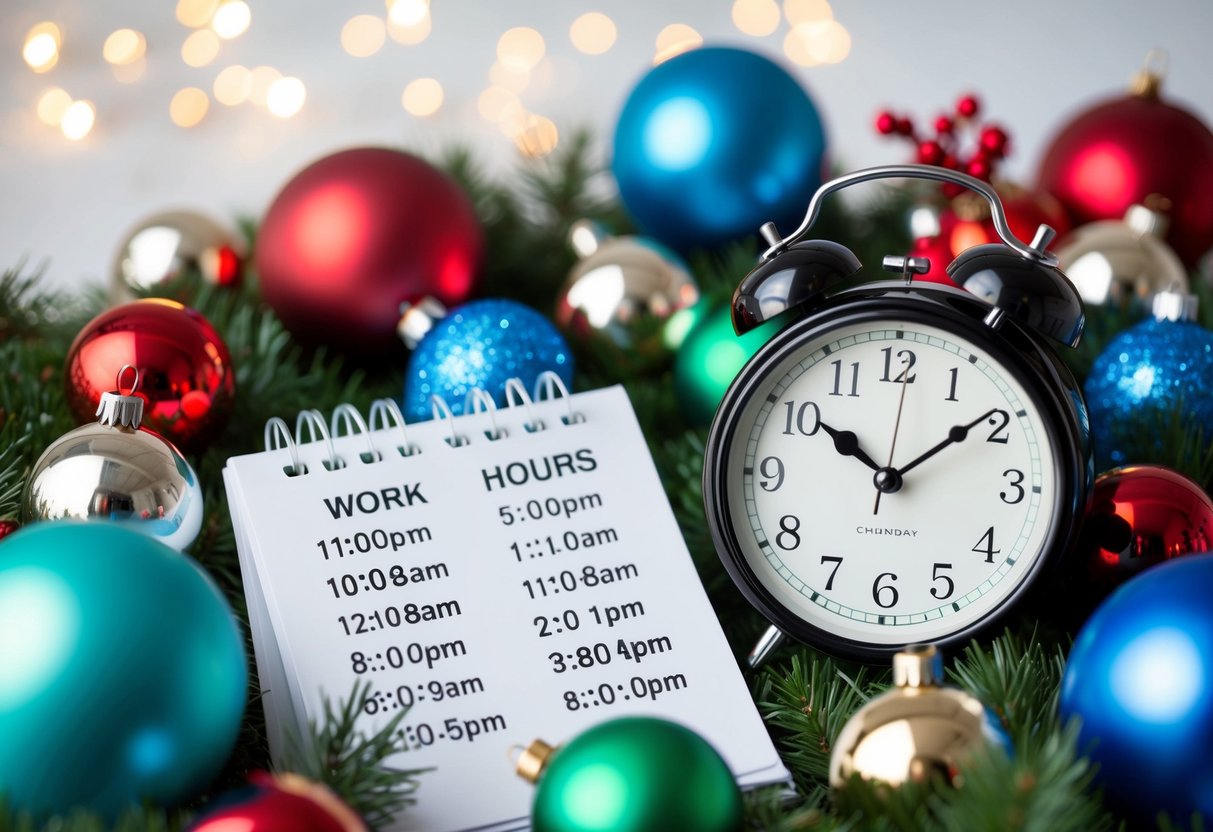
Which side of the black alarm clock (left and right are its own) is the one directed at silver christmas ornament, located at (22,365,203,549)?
right

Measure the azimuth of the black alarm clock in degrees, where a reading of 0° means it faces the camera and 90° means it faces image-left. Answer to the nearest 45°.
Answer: approximately 0°

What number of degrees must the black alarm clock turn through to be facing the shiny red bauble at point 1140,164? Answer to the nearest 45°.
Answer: approximately 135° to its left
